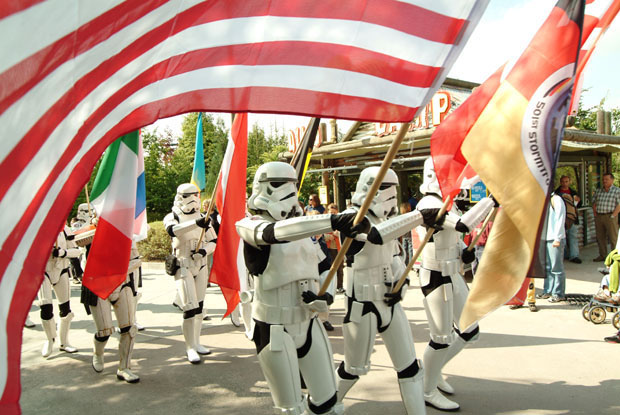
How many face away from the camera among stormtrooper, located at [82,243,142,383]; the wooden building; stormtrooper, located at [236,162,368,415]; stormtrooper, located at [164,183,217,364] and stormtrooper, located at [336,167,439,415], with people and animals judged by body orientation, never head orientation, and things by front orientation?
0

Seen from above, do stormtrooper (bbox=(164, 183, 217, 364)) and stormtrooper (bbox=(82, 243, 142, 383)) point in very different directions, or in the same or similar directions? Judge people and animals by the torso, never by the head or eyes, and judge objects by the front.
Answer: same or similar directions

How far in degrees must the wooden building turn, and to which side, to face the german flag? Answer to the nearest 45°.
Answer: approximately 45° to its left

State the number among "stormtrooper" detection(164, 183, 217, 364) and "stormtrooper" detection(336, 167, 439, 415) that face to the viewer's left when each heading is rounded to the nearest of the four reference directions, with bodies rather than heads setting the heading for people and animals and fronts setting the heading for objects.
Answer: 0

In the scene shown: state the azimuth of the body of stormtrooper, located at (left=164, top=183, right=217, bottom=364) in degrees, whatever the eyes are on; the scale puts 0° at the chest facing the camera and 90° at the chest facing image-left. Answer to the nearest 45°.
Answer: approximately 315°

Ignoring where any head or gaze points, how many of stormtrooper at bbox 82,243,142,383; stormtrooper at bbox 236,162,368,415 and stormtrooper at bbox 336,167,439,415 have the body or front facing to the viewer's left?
0

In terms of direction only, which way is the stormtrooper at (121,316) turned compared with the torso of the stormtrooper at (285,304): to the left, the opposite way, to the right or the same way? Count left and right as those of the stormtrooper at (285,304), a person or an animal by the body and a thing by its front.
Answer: the same way

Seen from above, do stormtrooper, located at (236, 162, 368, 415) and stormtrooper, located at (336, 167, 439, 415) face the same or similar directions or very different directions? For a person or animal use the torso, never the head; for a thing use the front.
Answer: same or similar directions

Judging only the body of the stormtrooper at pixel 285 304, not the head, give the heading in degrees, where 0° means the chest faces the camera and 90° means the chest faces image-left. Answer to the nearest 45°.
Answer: approximately 315°

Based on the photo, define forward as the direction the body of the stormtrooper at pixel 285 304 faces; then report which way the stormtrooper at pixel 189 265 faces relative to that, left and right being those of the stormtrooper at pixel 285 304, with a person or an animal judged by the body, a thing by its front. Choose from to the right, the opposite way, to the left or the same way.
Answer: the same way

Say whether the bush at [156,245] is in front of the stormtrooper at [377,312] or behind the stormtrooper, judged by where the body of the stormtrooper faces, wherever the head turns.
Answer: behind

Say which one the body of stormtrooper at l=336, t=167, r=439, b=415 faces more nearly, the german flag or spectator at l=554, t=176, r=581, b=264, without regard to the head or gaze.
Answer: the german flag
